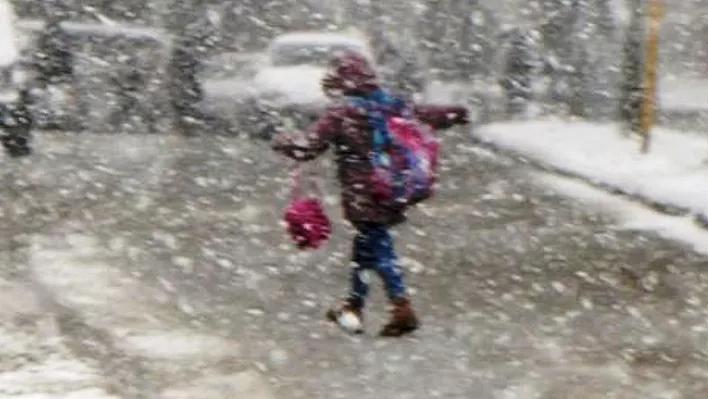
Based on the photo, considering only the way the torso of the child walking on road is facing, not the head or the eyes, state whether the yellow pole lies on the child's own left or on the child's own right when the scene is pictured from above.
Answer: on the child's own right
